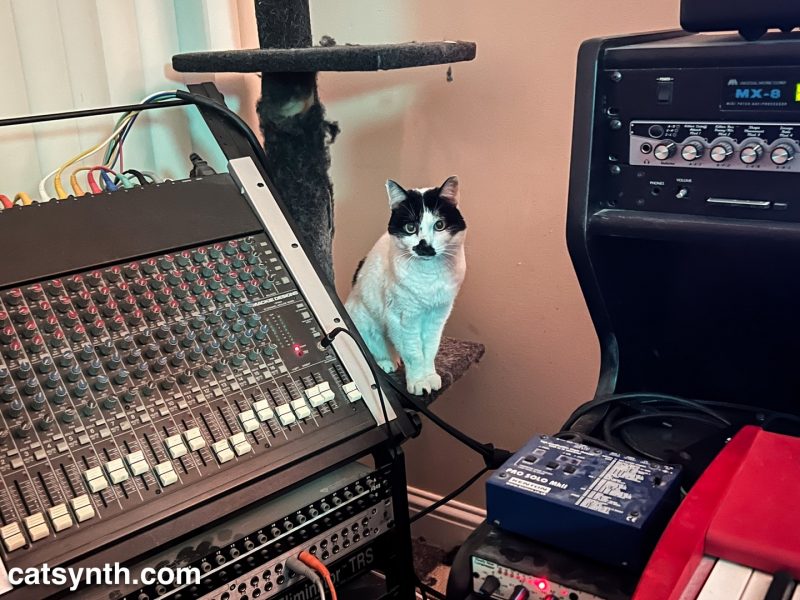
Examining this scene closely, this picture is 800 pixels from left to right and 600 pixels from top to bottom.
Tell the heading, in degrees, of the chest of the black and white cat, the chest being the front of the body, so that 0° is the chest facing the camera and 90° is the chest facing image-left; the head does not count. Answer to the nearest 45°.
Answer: approximately 315°
